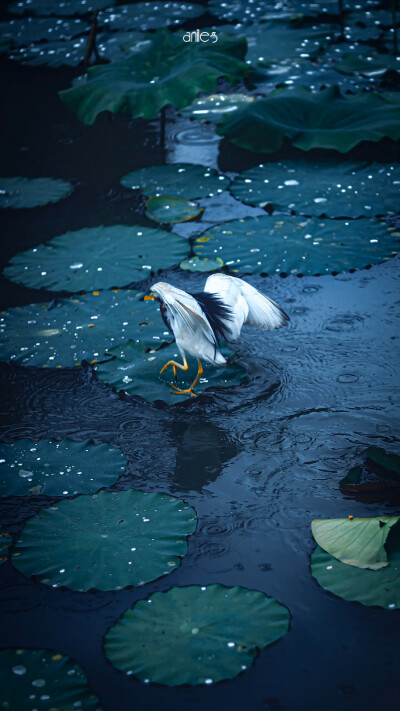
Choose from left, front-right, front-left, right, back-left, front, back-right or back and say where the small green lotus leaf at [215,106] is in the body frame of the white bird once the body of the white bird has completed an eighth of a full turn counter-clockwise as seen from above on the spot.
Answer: back-right

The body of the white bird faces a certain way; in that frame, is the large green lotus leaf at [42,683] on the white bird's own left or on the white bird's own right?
on the white bird's own left

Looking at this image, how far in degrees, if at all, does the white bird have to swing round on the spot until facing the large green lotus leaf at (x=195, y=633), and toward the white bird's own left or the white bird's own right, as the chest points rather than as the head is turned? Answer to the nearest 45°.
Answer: approximately 90° to the white bird's own left

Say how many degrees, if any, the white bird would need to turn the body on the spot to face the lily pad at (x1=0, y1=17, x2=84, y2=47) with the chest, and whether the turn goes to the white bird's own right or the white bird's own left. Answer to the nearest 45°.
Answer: approximately 90° to the white bird's own right

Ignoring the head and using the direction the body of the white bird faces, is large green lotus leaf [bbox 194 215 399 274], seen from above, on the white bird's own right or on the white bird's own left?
on the white bird's own right

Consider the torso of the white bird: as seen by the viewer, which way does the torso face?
to the viewer's left

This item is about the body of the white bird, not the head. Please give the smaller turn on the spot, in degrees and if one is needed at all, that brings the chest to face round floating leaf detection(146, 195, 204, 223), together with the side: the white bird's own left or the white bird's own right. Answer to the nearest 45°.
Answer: approximately 90° to the white bird's own right

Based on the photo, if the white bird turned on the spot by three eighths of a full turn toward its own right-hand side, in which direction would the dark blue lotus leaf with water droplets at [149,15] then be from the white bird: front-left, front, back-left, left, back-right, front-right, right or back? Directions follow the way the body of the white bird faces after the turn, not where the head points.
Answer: front-left

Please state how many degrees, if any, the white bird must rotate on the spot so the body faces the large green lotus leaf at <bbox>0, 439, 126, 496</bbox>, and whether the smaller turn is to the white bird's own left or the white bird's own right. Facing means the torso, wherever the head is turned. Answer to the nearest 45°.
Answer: approximately 45° to the white bird's own left
